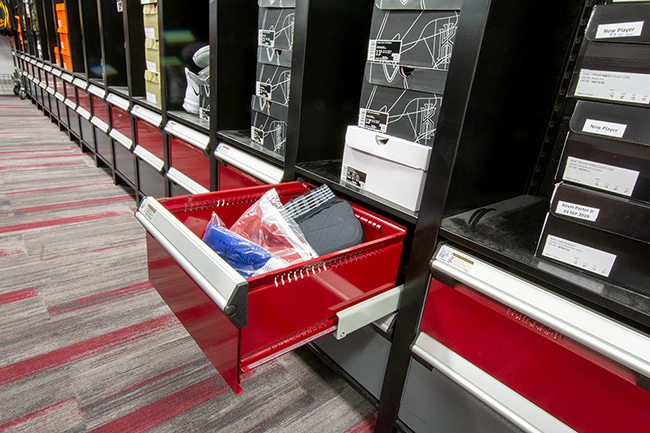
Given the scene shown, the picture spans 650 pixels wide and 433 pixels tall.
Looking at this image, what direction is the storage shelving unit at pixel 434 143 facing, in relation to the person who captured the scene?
facing the viewer and to the left of the viewer
